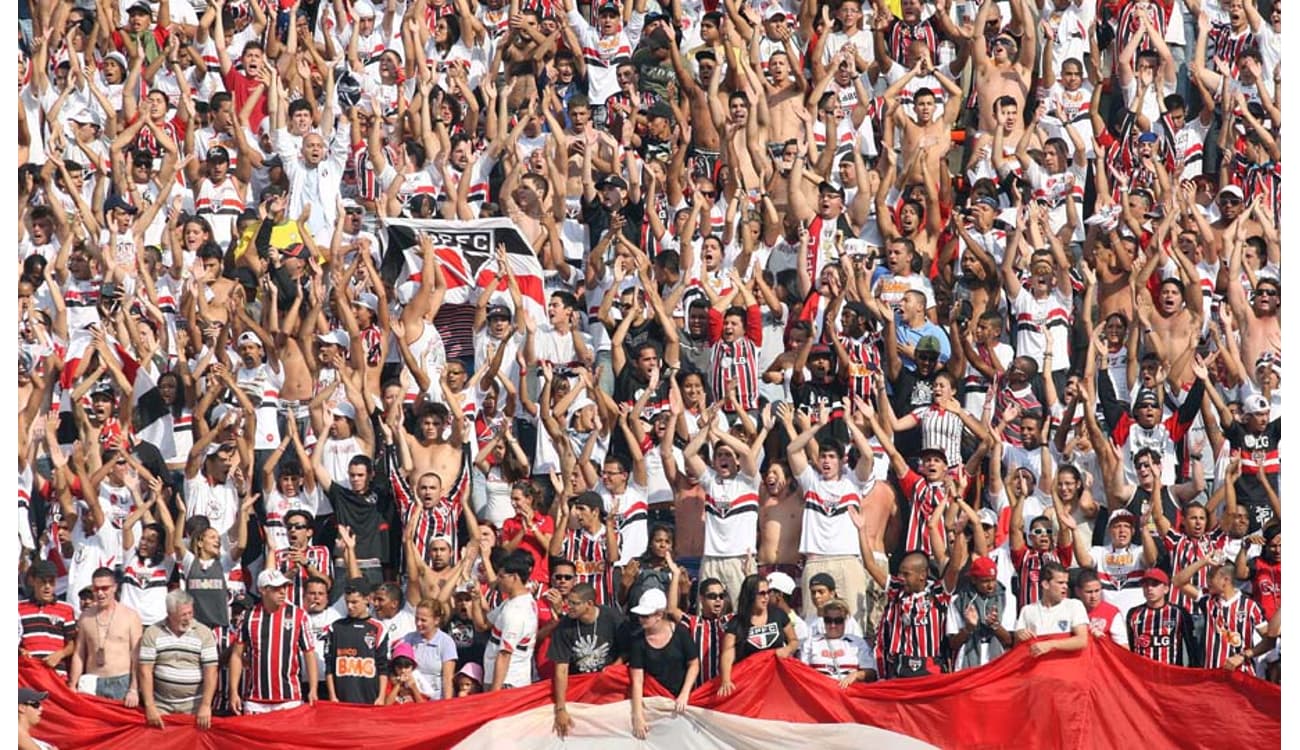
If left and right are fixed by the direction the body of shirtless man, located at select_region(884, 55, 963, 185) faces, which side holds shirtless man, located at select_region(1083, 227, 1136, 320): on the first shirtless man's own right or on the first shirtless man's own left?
on the first shirtless man's own left

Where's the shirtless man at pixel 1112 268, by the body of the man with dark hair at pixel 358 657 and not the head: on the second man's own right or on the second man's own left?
on the second man's own left

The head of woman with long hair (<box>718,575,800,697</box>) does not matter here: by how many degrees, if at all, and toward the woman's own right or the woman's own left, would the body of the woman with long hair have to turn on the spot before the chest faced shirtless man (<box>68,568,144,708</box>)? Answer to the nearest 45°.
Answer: approximately 135° to the woman's own right

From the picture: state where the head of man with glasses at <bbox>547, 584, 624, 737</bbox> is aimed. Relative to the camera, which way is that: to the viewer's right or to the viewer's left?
to the viewer's left

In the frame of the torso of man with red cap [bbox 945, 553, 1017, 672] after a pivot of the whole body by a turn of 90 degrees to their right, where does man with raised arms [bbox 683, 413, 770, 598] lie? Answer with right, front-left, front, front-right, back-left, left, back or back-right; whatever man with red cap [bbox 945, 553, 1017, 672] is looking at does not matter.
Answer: front

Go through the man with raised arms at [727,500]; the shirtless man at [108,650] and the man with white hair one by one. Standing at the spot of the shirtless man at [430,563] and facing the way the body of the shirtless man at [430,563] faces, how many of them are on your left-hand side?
1
